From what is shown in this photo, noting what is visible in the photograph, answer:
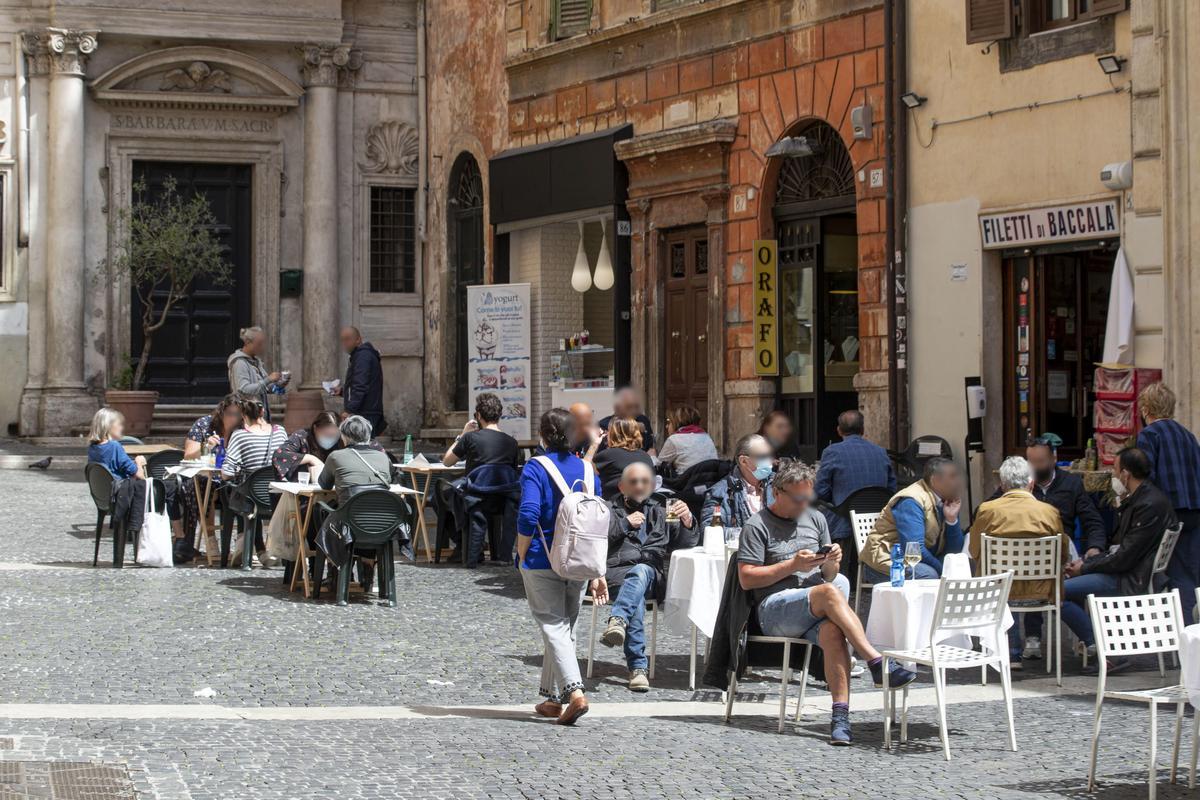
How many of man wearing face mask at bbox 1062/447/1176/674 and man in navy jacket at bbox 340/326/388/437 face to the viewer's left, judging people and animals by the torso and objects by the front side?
2

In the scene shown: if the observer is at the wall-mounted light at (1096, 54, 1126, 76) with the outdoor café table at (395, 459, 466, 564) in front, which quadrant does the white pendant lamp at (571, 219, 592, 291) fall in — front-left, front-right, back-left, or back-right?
front-right

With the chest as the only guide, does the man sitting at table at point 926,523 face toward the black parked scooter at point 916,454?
no

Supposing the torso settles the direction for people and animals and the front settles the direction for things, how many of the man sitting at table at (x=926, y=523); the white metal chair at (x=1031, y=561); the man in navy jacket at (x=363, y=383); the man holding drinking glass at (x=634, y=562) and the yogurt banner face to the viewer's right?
1

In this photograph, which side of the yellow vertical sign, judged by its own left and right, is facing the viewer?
front

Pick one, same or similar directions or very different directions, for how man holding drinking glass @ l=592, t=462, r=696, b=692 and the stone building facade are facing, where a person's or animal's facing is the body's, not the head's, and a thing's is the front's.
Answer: same or similar directions

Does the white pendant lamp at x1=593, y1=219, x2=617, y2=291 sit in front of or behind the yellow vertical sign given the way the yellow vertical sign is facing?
behind

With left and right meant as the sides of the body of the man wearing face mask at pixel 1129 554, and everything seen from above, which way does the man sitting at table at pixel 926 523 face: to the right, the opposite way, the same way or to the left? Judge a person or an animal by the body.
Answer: the opposite way

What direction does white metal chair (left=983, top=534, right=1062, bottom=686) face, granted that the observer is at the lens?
facing away from the viewer

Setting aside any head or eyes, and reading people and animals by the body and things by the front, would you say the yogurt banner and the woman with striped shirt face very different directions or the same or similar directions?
very different directions

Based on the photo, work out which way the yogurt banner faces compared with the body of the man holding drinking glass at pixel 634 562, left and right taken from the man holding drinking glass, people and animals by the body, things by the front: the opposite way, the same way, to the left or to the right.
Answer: the same way

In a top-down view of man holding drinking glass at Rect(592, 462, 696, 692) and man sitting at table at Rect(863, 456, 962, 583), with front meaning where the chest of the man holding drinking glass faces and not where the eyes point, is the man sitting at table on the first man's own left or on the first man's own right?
on the first man's own left

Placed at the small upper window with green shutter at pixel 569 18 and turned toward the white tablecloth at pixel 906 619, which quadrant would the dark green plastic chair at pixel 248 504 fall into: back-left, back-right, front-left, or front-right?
front-right

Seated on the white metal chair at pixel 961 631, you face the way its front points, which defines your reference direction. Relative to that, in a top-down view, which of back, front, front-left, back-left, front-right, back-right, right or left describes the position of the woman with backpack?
front-left

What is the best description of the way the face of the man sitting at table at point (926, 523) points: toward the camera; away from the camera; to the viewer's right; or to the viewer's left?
to the viewer's right

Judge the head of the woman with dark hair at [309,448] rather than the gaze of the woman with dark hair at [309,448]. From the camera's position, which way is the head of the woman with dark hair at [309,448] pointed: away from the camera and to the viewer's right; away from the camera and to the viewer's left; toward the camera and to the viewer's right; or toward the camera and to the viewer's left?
toward the camera and to the viewer's right

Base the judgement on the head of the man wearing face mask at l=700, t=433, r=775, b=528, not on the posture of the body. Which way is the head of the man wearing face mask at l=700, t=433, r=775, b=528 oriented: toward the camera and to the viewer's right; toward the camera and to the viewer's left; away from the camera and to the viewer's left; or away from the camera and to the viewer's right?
toward the camera and to the viewer's right

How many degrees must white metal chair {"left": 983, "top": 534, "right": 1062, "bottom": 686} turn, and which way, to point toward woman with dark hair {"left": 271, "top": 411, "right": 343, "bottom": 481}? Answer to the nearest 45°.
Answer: approximately 45° to its left

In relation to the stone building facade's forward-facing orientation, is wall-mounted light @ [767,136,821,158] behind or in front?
in front
